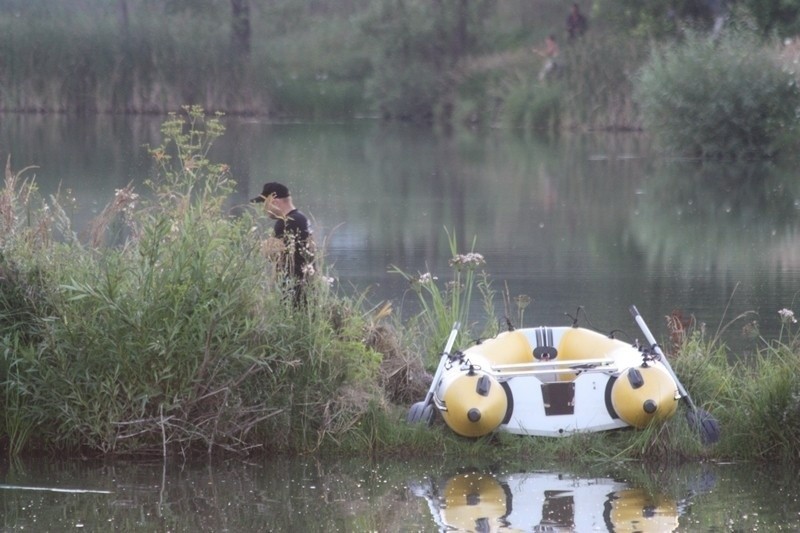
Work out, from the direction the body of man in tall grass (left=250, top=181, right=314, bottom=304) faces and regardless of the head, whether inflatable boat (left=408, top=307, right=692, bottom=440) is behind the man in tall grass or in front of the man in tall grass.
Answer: behind

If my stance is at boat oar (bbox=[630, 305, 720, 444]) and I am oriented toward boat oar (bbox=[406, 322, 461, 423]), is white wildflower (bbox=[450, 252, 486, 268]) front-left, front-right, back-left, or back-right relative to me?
front-right

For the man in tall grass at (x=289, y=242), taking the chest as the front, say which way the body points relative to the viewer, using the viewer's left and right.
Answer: facing to the left of the viewer

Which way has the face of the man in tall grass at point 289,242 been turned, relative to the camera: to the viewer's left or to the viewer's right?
to the viewer's left

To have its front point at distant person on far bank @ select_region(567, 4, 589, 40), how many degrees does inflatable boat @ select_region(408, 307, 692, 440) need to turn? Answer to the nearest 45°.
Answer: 0° — it already faces them

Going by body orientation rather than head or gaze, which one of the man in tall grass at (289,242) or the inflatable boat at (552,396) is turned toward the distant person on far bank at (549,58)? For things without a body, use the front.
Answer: the inflatable boat

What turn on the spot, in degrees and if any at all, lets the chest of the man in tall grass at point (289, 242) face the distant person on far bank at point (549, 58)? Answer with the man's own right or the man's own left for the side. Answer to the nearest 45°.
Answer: approximately 90° to the man's own right

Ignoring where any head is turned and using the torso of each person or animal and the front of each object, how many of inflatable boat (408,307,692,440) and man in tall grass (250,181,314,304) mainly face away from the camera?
1

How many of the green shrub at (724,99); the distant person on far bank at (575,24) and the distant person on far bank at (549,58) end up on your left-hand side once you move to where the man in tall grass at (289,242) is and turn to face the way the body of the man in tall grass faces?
0

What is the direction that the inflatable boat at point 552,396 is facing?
away from the camera
